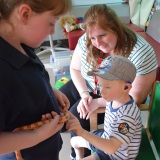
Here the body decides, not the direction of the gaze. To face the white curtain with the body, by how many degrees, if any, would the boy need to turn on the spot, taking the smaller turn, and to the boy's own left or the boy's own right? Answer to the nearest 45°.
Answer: approximately 90° to the boy's own right

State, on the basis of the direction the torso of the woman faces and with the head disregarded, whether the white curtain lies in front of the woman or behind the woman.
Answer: behind

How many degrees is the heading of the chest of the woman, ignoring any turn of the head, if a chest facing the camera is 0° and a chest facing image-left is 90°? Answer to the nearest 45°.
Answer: approximately 45°

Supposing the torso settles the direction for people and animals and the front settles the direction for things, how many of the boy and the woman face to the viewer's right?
0

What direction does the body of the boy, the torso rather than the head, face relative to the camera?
to the viewer's left
